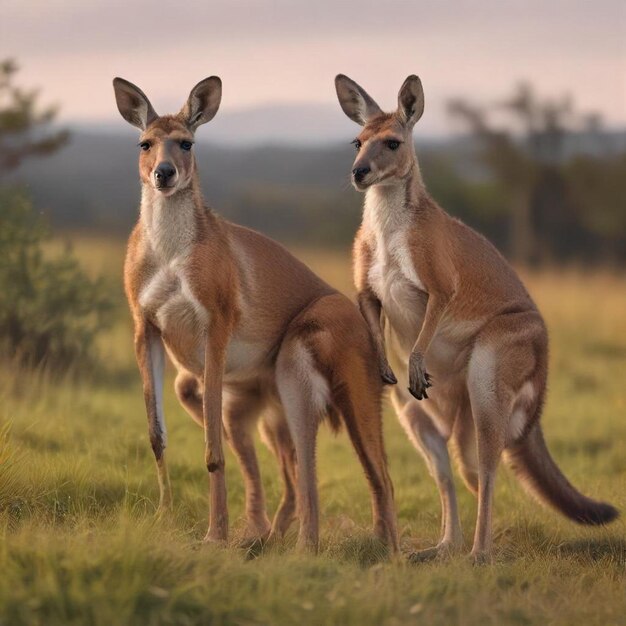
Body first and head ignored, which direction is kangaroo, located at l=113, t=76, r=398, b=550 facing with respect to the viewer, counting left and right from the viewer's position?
facing the viewer and to the left of the viewer

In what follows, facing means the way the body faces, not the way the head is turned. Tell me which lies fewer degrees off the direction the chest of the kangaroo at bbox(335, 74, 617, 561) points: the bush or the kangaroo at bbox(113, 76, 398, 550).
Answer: the kangaroo

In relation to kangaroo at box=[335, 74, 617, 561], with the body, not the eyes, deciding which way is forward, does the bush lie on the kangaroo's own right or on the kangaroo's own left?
on the kangaroo's own right

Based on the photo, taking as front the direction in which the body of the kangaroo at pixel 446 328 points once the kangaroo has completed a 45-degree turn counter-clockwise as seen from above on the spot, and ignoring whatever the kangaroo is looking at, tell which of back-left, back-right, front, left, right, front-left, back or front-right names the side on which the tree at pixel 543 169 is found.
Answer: back

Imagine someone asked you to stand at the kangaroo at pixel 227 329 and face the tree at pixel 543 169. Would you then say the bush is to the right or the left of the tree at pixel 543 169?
left

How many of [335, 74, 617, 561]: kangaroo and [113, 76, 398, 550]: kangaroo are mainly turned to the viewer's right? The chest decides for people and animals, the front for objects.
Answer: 0

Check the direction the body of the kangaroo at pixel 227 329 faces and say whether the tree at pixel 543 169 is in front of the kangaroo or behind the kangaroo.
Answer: behind
